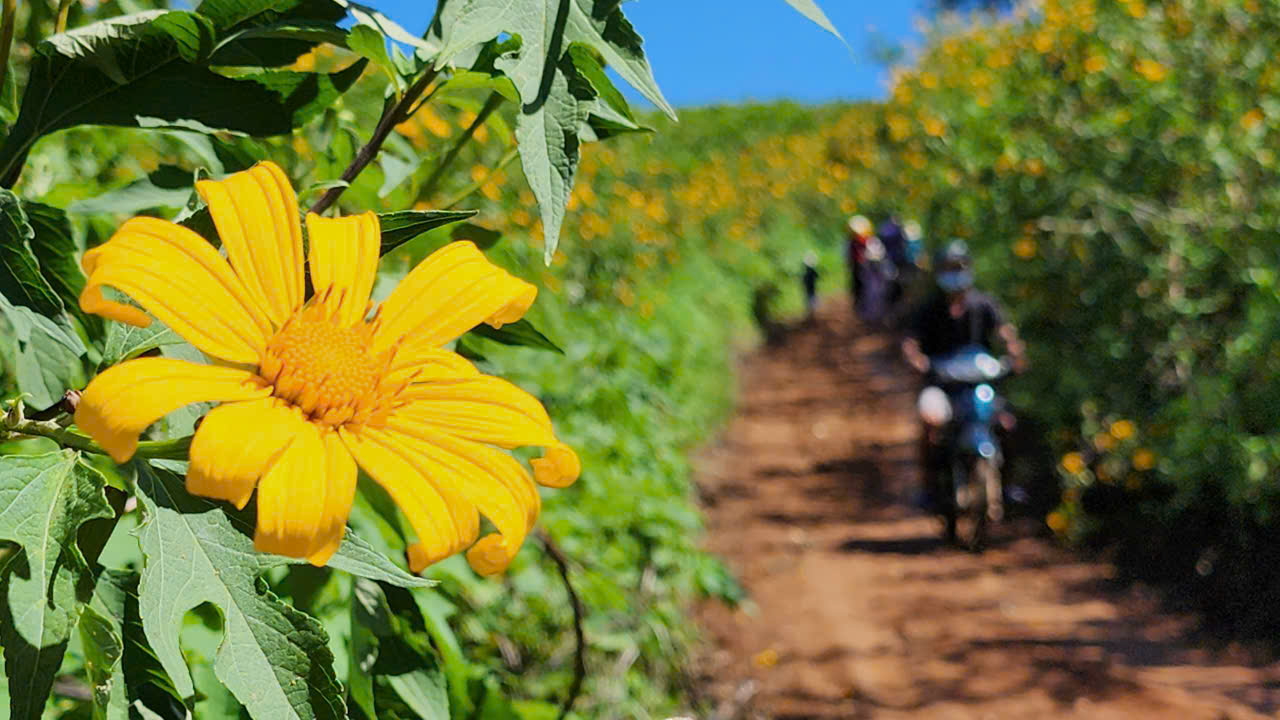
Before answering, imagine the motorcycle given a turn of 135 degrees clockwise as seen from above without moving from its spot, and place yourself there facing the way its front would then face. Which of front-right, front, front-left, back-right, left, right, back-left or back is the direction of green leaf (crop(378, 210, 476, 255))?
back-left

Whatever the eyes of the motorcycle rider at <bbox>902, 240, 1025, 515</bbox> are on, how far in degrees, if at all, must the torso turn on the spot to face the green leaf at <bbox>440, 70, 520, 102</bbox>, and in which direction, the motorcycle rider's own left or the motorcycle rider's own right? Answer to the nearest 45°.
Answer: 0° — they already face it

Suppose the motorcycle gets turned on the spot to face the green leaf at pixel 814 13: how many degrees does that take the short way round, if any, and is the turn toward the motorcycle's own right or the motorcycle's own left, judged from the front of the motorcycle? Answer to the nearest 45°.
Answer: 0° — it already faces it

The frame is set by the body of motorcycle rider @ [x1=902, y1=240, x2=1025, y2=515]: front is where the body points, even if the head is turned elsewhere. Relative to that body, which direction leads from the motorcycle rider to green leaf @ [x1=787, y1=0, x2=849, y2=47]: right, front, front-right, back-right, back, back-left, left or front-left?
front

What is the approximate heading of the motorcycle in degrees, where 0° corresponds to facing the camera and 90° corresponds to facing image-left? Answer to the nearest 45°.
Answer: approximately 0°

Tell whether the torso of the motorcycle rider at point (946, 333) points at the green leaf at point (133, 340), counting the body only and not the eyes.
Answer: yes

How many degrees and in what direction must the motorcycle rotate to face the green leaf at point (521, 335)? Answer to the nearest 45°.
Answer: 0° — it already faces it

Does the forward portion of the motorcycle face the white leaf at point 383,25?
yes

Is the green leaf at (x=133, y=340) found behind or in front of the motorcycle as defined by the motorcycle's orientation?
in front

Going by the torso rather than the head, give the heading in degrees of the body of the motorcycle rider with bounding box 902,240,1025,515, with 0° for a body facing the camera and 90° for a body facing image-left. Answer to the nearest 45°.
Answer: approximately 0°

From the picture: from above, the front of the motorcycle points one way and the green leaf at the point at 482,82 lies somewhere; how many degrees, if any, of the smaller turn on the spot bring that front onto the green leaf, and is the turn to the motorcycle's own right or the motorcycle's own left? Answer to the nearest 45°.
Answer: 0° — it already faces it

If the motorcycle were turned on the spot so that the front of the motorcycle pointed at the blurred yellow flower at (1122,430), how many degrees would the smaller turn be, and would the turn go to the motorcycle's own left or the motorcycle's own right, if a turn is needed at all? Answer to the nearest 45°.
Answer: approximately 90° to the motorcycle's own left
